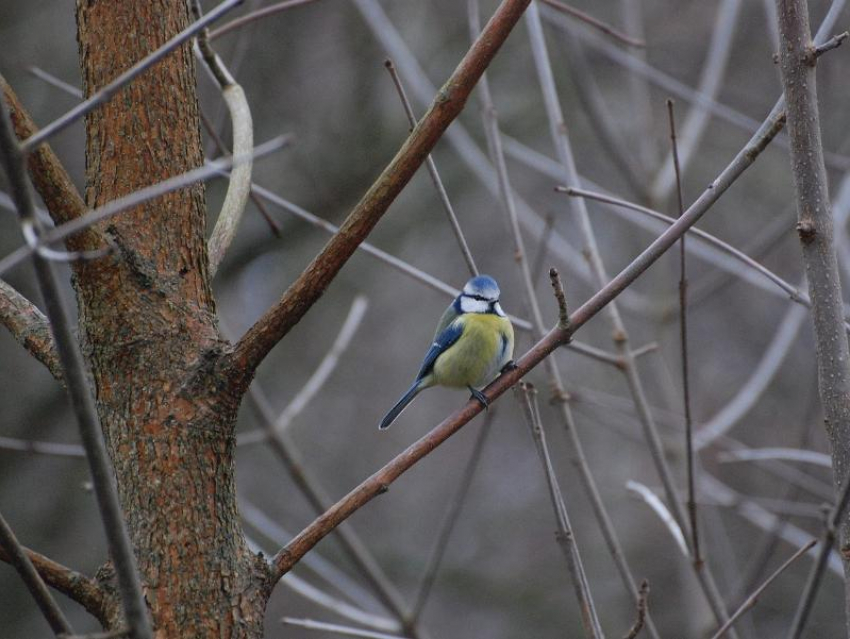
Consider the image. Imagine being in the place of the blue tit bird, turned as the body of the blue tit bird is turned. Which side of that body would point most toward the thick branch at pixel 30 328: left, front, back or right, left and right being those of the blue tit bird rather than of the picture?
right

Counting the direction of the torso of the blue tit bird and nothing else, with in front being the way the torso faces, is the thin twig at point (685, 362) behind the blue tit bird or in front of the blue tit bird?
in front

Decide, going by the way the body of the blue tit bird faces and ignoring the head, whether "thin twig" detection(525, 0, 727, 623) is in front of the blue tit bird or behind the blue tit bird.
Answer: in front

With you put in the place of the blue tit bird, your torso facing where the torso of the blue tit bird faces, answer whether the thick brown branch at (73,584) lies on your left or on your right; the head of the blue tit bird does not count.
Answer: on your right

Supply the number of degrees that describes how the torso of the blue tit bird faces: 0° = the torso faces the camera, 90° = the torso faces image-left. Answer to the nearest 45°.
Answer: approximately 315°
